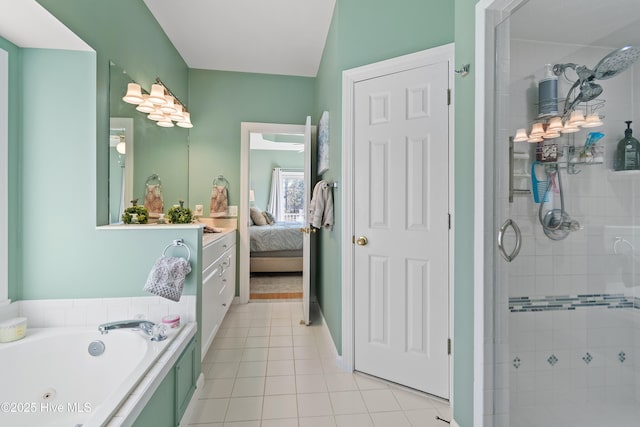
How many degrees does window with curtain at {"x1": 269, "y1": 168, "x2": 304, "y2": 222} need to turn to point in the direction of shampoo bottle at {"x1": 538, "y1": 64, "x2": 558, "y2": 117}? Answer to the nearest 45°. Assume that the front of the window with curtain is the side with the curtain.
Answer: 0° — it already faces it

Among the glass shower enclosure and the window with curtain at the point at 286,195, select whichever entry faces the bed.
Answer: the window with curtain

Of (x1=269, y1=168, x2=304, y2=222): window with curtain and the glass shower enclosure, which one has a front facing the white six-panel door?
the window with curtain

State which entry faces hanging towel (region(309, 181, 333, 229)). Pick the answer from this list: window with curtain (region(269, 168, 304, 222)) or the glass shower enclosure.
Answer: the window with curtain

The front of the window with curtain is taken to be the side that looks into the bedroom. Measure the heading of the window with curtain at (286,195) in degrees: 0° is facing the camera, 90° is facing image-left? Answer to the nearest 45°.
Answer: approximately 0°

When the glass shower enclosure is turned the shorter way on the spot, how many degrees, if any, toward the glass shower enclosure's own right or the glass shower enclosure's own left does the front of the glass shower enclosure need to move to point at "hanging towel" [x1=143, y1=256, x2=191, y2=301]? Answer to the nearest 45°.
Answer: approximately 45° to the glass shower enclosure's own right

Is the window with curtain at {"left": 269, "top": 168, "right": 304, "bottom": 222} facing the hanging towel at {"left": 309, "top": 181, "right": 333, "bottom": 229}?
yes

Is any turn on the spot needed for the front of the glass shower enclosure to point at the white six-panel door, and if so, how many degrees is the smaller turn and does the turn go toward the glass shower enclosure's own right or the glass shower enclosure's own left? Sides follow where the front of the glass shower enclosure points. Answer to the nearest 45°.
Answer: approximately 90° to the glass shower enclosure's own right

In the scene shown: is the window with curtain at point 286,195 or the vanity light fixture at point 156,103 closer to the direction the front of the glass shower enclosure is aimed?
the vanity light fixture

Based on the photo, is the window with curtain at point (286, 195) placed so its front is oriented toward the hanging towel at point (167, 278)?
yes
